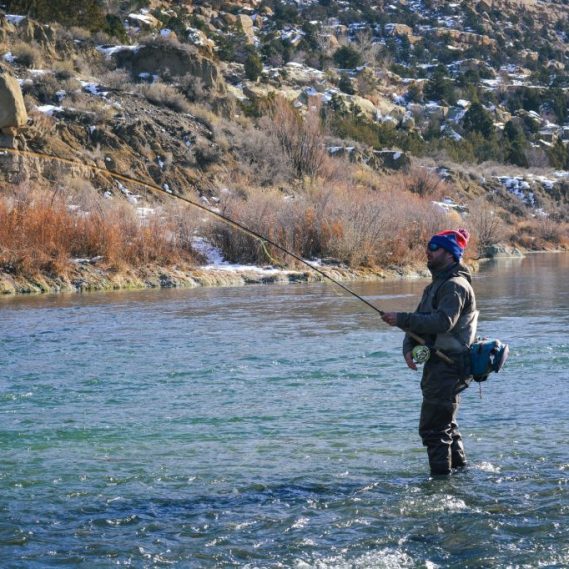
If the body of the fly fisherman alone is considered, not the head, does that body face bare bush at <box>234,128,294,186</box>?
no

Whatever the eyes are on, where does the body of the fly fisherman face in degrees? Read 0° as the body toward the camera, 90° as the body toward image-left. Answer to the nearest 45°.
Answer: approximately 90°

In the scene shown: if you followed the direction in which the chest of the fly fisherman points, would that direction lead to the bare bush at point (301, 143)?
no

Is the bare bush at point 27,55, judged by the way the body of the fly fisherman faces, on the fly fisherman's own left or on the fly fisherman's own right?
on the fly fisherman's own right

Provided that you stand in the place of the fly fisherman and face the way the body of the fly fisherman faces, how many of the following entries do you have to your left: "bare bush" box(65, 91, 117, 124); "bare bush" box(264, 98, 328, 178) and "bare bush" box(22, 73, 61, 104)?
0

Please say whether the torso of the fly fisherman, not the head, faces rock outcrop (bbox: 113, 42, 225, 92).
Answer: no

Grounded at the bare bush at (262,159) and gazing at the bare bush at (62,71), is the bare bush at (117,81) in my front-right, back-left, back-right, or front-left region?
front-right

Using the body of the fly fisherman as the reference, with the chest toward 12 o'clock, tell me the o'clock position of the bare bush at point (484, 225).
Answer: The bare bush is roughly at 3 o'clock from the fly fisherman.

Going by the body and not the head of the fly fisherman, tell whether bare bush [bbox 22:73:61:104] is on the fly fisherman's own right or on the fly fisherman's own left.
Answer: on the fly fisherman's own right

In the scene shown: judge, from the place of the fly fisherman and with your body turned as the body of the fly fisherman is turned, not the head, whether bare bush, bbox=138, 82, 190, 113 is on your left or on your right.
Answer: on your right

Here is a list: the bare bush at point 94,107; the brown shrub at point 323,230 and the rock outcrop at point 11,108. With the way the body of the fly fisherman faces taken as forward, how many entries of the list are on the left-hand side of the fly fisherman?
0

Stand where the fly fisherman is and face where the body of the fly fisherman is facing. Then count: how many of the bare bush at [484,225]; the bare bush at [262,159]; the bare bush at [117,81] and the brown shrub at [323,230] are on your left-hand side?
0

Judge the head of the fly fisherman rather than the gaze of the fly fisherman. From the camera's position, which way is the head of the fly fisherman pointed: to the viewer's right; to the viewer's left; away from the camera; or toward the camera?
to the viewer's left
